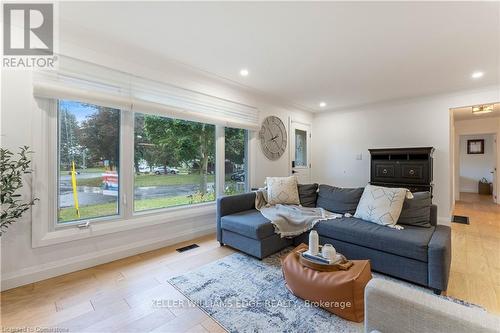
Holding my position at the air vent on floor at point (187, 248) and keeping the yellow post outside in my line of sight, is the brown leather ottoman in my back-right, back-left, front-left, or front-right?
back-left

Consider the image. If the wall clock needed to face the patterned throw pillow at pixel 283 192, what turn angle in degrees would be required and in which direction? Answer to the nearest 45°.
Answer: approximately 45° to its right

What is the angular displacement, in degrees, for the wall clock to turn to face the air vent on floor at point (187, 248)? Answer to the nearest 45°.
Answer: approximately 90° to its right

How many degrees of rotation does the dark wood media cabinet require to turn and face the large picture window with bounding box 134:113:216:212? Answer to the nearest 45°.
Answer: approximately 45° to its right

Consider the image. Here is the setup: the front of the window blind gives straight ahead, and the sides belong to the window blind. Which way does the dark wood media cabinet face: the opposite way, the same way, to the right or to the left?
to the right

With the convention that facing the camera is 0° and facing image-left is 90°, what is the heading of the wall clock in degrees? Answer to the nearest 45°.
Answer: approximately 315°

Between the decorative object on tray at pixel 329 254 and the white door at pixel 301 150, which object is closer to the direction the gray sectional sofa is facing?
the decorative object on tray
